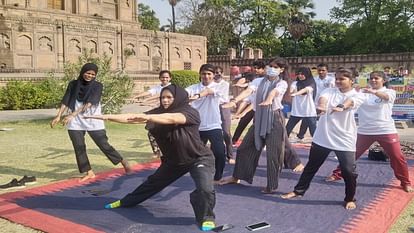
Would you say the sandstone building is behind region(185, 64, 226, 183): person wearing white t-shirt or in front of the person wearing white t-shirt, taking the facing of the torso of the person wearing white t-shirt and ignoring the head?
behind

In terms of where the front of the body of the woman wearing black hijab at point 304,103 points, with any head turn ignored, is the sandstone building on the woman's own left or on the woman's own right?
on the woman's own right

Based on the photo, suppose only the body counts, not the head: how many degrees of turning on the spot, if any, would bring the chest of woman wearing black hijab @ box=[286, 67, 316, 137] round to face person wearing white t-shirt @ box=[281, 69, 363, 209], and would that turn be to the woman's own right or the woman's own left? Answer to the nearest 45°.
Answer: approximately 45° to the woman's own left

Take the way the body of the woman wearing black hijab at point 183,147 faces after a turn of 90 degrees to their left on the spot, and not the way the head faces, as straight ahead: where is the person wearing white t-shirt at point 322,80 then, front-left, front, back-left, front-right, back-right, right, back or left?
left

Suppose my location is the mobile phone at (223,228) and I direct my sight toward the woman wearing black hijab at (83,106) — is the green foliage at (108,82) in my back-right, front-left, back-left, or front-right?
front-right

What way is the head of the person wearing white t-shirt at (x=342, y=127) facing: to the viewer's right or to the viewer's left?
to the viewer's left

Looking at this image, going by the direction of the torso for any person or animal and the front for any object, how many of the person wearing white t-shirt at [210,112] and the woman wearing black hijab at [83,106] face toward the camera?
2

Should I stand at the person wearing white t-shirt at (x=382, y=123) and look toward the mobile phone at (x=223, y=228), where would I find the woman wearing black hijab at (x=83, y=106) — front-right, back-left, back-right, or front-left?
front-right

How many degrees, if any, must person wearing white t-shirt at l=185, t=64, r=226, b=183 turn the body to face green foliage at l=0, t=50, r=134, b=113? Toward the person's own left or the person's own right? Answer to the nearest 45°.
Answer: approximately 180°

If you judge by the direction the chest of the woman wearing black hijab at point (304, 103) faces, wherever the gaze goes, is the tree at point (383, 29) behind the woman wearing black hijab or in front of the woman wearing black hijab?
behind

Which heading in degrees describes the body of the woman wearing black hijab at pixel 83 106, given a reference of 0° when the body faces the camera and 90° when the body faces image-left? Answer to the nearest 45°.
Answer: approximately 0°

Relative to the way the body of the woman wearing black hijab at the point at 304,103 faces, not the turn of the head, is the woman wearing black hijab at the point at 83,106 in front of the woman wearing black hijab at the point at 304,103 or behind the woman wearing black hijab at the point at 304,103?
in front

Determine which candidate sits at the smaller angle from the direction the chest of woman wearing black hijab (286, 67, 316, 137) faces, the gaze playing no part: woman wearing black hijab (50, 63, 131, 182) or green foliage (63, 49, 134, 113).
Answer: the woman wearing black hijab

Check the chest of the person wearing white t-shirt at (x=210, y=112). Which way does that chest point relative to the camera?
toward the camera
